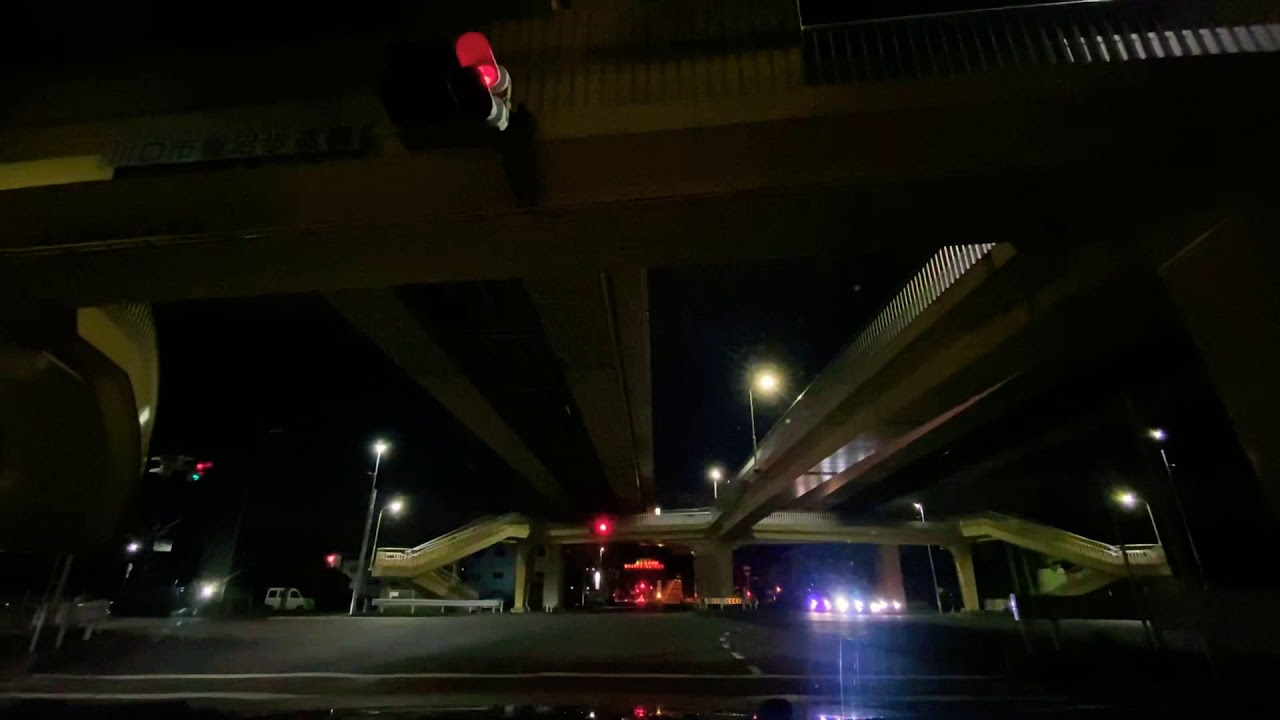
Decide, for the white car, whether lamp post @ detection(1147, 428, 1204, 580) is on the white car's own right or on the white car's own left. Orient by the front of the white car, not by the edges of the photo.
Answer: on the white car's own right
